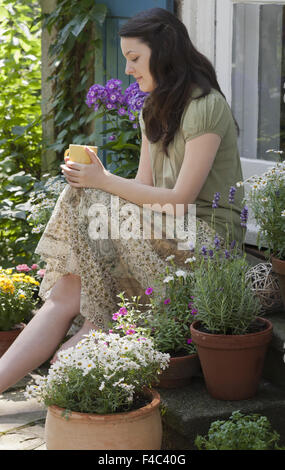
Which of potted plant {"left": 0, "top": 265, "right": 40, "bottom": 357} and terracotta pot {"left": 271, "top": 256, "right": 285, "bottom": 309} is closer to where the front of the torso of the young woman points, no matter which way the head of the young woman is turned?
the potted plant

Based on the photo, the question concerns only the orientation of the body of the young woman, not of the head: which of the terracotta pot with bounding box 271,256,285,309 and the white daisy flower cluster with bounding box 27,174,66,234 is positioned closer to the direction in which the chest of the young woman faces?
the white daisy flower cluster

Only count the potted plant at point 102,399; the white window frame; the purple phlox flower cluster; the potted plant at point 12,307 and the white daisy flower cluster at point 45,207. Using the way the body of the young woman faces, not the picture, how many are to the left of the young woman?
1

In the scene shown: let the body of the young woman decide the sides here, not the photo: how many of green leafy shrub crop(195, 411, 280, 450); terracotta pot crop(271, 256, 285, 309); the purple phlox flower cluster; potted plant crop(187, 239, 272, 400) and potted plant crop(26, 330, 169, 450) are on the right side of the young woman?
1

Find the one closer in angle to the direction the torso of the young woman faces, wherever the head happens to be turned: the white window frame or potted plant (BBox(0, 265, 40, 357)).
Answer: the potted plant

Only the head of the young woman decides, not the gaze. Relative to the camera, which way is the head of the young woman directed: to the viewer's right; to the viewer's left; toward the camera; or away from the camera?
to the viewer's left

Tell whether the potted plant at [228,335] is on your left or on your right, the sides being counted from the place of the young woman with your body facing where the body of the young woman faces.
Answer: on your left

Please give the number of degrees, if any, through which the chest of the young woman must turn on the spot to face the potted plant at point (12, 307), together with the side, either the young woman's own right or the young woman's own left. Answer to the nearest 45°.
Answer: approximately 45° to the young woman's own right

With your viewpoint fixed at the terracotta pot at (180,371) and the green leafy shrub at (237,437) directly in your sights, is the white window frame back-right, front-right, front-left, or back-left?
back-left

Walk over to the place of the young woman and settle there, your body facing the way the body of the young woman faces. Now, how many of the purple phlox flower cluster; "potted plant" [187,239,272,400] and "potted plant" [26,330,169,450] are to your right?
1

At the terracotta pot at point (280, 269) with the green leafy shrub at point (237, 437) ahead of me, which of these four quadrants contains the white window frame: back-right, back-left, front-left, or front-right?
back-right

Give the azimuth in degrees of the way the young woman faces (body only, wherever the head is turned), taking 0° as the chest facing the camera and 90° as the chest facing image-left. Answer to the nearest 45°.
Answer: approximately 90°

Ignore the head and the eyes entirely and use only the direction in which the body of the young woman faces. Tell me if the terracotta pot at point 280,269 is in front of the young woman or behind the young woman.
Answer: behind

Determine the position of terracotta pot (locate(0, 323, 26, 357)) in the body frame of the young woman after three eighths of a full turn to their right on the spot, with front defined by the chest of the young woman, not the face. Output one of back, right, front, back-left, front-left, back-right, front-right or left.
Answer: left

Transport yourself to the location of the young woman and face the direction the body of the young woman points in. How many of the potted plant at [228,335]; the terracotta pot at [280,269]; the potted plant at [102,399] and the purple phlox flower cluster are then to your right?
1

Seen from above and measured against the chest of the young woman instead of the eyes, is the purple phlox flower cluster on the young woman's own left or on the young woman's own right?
on the young woman's own right
